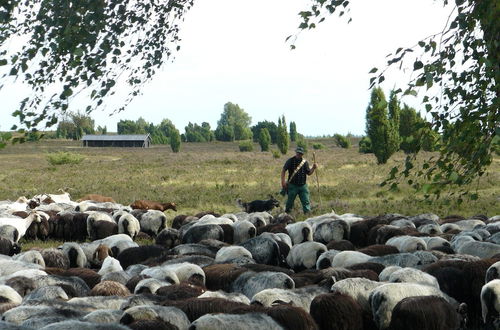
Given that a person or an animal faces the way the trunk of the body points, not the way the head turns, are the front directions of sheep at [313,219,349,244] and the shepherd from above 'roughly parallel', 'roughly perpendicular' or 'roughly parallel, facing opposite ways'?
roughly perpendicular

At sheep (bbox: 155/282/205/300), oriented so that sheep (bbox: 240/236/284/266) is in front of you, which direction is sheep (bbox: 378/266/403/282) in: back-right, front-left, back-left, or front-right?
front-right

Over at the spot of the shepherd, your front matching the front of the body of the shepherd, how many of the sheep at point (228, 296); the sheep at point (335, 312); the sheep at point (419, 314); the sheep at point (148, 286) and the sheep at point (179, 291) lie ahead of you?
5

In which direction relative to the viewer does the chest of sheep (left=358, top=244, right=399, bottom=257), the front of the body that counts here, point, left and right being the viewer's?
facing to the left of the viewer

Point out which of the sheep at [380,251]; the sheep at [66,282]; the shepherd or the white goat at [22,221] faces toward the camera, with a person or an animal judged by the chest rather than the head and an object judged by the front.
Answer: the shepherd

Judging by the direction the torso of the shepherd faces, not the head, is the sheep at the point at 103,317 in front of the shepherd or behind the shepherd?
in front

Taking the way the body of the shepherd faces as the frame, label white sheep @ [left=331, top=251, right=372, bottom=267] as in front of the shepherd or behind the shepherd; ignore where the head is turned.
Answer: in front
